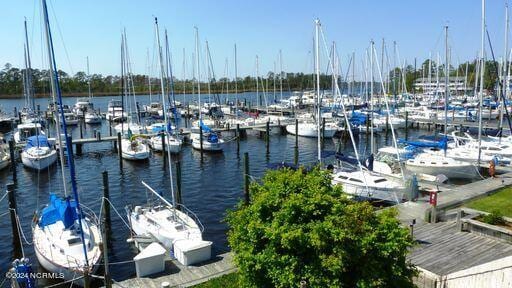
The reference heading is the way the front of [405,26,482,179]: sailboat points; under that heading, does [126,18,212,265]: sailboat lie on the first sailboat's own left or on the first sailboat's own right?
on the first sailboat's own right

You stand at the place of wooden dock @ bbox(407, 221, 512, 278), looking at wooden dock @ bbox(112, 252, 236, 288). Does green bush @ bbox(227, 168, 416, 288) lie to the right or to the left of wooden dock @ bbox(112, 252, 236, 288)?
left

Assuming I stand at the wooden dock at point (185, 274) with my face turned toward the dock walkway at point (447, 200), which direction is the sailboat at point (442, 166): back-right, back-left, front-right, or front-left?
front-left

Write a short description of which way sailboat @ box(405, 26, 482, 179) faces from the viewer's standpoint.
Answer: facing the viewer and to the right of the viewer

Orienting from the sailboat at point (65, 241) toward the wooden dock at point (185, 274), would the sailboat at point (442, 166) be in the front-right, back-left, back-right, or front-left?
front-left

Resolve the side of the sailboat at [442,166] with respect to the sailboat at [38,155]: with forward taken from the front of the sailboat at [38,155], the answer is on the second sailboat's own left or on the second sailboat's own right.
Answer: on the second sailboat's own left

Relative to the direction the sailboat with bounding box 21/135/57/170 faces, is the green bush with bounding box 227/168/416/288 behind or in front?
in front

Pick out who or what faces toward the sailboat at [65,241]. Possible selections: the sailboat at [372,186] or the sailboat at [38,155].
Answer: the sailboat at [38,155]

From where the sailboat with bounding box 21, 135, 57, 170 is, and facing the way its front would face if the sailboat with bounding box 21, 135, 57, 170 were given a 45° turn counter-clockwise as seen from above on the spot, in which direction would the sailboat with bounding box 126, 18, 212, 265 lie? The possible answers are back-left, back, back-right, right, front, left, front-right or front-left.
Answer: front-right

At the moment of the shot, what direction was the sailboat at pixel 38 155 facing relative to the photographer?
facing the viewer

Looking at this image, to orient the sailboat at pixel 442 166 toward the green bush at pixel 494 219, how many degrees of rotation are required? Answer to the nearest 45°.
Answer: approximately 45° to its right

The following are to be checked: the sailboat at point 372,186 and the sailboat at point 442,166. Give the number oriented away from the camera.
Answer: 0

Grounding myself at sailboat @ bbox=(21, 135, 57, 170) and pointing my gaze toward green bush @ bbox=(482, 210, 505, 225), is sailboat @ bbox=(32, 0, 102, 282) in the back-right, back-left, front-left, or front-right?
front-right
